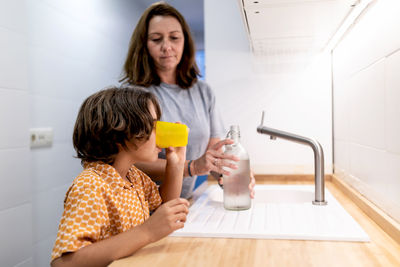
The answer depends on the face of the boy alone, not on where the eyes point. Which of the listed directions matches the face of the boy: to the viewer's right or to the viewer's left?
to the viewer's right

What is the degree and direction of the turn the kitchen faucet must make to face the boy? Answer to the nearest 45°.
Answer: approximately 45° to its left

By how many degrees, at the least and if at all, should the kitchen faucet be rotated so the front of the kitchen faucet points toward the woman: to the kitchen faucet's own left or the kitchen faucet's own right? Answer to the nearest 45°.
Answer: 0° — it already faces them

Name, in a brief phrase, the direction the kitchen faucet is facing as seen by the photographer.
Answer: facing to the left of the viewer
